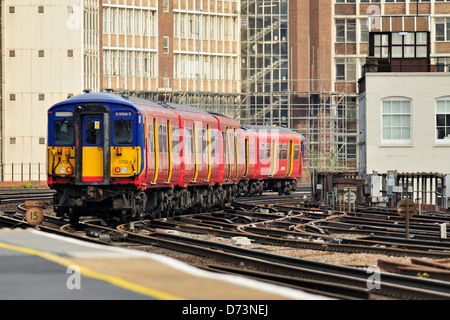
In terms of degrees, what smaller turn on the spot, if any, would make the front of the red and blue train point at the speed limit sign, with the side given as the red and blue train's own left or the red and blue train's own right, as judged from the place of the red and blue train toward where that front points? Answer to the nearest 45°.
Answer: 0° — it already faces it

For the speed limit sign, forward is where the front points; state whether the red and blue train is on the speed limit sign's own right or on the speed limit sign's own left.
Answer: on the speed limit sign's own left

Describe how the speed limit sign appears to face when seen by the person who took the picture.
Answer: facing the viewer

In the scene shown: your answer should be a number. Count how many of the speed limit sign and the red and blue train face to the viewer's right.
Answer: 0

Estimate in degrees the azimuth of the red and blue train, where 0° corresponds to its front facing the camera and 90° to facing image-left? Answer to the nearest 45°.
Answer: approximately 45°
